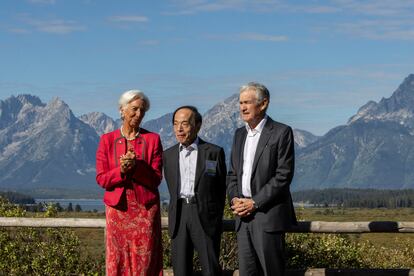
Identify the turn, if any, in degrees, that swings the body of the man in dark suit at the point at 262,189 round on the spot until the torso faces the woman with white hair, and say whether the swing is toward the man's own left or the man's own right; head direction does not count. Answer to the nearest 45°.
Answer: approximately 45° to the man's own right

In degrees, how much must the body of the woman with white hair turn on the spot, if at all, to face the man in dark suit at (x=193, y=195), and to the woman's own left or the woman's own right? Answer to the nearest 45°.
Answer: approximately 90° to the woman's own left

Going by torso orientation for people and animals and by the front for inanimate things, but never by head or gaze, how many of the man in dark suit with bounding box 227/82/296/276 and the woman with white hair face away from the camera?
0

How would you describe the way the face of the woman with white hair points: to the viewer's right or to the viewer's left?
to the viewer's right

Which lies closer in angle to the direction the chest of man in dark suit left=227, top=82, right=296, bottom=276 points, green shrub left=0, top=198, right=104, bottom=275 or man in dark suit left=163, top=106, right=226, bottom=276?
the man in dark suit

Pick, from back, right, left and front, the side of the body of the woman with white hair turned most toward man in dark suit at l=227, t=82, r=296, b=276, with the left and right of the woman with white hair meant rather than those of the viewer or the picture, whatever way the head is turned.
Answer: left

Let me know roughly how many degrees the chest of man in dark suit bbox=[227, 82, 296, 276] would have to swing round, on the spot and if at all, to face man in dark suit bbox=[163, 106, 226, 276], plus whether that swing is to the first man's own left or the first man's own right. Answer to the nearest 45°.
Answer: approximately 45° to the first man's own right

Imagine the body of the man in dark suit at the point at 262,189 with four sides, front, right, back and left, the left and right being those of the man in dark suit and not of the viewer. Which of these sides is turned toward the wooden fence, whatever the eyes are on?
back

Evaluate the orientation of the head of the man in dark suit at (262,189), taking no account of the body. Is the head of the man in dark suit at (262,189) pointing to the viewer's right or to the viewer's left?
to the viewer's left
